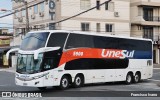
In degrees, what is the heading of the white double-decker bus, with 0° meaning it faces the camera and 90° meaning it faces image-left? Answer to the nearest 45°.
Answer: approximately 45°
